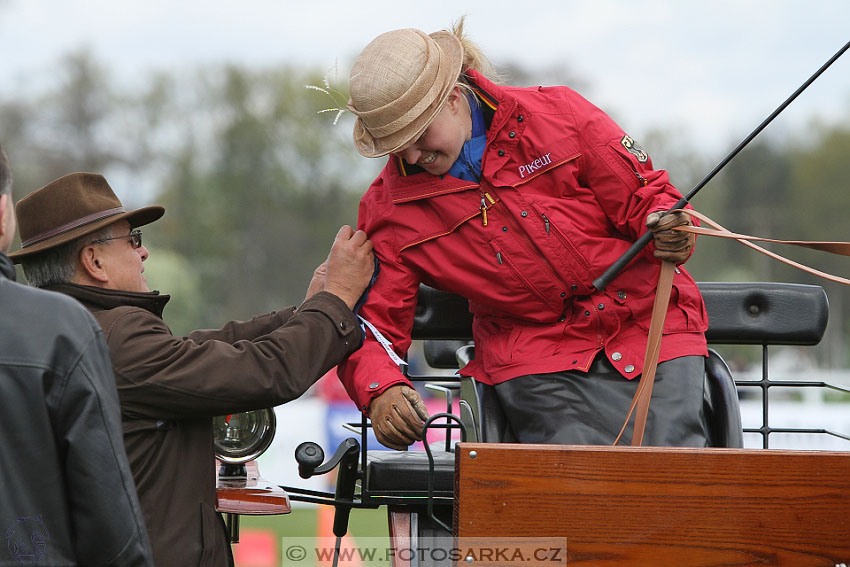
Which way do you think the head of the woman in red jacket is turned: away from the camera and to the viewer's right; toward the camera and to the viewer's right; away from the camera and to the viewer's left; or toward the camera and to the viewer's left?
toward the camera and to the viewer's left

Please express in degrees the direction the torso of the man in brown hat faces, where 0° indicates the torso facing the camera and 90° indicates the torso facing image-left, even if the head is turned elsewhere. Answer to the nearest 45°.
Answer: approximately 270°

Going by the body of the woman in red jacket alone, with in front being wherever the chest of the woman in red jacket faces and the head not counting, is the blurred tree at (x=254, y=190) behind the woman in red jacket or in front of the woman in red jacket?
behind

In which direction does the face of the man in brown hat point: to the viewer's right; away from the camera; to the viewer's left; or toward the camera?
to the viewer's right

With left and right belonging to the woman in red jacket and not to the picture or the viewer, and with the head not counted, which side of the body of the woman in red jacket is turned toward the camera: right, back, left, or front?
front

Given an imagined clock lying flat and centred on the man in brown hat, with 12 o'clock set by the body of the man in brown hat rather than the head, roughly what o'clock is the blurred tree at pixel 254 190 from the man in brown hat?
The blurred tree is roughly at 9 o'clock from the man in brown hat.

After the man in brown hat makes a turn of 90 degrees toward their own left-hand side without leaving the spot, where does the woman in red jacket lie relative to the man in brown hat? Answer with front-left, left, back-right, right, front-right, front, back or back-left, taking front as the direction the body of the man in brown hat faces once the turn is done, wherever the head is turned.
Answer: right
